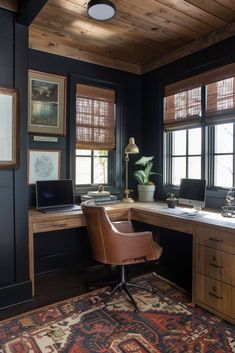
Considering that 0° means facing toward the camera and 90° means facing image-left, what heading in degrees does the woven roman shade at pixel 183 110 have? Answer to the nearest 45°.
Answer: approximately 45°

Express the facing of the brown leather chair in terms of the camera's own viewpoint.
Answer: facing away from the viewer and to the right of the viewer

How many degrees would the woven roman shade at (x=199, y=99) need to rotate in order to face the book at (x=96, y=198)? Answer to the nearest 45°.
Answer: approximately 45° to its right

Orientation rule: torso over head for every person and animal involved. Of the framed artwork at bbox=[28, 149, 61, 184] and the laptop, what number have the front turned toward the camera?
2

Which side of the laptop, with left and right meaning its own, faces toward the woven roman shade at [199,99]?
left

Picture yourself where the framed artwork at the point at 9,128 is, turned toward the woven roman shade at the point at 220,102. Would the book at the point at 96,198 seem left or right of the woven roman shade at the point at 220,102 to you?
left
